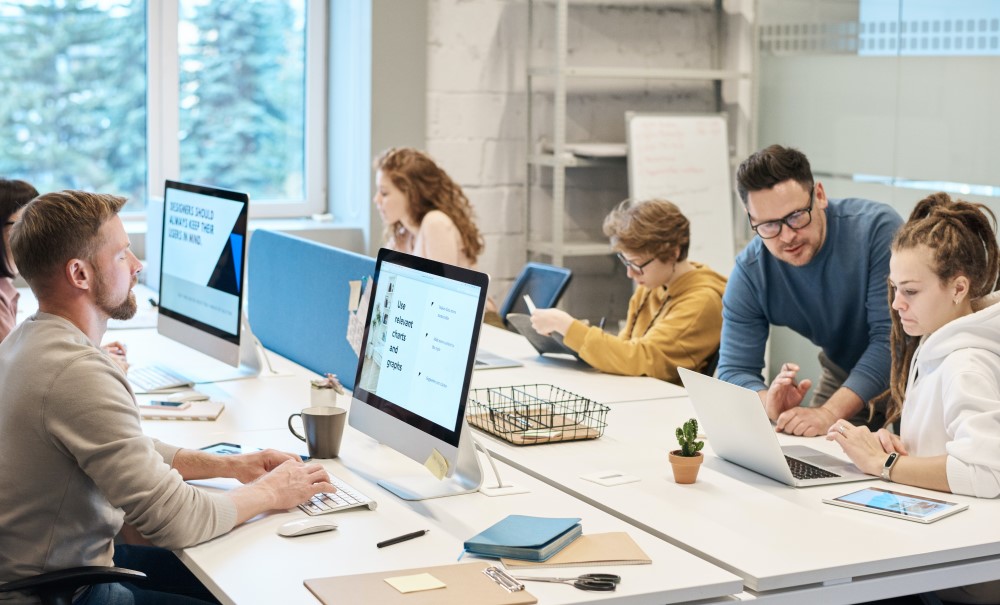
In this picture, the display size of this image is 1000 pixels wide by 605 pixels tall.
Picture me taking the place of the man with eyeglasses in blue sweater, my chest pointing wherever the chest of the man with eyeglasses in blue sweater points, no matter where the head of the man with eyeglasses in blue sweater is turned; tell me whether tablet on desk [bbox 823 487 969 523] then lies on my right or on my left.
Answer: on my left

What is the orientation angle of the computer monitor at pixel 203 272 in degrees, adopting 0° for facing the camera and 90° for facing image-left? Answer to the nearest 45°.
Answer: approximately 45°

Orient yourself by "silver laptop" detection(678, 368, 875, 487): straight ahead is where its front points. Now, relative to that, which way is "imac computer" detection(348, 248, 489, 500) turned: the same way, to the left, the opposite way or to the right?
the opposite way

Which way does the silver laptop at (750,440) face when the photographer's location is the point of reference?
facing away from the viewer and to the right of the viewer

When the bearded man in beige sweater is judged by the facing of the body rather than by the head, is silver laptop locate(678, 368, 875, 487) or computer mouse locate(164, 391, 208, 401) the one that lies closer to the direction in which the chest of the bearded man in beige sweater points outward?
the silver laptop

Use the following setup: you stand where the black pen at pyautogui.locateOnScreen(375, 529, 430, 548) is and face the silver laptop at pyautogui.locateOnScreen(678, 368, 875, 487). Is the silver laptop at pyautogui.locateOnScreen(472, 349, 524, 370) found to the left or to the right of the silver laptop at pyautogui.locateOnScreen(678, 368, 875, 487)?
left

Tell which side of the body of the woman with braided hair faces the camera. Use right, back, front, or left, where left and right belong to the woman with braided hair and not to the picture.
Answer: left

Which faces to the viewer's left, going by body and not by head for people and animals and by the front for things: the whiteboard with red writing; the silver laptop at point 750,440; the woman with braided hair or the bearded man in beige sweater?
the woman with braided hair
